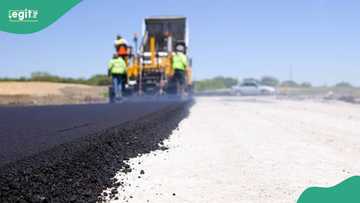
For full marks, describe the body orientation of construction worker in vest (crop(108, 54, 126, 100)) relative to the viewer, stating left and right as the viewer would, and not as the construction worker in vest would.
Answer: facing away from the viewer

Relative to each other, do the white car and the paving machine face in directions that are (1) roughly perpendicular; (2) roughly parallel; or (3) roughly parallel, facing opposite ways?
roughly perpendicular

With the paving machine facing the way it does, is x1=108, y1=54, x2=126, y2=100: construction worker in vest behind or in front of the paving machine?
behind

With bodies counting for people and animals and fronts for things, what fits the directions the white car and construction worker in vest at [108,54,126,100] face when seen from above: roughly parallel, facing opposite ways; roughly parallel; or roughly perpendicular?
roughly perpendicular

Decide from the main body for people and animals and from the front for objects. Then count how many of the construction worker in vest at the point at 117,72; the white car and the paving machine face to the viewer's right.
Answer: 1

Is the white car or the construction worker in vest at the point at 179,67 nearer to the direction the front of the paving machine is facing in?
the white car

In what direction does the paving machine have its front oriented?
away from the camera

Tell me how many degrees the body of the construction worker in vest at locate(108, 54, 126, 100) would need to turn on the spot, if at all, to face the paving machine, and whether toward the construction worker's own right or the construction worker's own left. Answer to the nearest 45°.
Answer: approximately 45° to the construction worker's own right

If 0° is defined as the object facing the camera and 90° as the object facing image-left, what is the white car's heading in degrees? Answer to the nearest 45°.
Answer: approximately 270°

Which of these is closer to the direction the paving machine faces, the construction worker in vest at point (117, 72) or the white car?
the white car

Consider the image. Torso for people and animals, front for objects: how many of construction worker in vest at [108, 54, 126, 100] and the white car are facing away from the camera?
1
